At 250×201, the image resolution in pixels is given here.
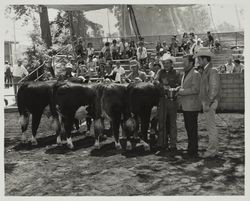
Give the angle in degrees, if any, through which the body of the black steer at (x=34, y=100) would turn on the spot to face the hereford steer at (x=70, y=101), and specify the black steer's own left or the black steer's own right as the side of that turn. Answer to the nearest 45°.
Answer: approximately 90° to the black steer's own right

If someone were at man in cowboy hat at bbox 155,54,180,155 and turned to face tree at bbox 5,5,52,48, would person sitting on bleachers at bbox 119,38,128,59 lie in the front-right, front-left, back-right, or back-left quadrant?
front-right

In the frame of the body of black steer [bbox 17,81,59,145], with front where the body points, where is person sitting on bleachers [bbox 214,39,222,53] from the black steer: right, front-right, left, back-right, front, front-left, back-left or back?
front

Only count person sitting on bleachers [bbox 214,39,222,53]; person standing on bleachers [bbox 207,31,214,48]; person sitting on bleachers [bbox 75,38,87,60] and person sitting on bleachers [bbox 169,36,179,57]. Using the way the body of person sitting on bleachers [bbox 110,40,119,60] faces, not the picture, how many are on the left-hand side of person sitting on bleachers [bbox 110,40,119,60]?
3

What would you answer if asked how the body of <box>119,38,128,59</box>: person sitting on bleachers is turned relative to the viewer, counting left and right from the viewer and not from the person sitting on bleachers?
facing the viewer

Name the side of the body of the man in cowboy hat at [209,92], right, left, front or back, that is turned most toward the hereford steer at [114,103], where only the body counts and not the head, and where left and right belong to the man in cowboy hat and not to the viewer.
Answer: front

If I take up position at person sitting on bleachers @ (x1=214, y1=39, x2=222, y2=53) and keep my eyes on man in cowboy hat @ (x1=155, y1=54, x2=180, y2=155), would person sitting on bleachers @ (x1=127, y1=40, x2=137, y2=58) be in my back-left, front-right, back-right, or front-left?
front-right

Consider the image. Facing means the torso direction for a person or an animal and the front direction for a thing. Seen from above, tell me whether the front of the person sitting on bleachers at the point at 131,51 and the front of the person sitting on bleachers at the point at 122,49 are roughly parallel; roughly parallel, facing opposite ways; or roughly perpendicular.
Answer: roughly parallel

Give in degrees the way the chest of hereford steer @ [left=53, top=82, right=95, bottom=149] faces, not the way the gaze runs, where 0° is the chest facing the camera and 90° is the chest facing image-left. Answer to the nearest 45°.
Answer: approximately 225°

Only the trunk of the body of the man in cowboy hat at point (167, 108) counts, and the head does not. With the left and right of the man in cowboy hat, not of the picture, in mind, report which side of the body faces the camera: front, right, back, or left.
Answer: front

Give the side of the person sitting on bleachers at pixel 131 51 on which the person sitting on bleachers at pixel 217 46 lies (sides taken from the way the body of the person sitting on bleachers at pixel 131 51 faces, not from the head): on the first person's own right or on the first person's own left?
on the first person's own left
